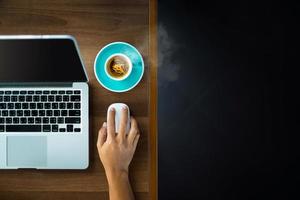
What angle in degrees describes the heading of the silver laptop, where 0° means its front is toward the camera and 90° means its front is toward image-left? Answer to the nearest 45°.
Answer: approximately 0°
